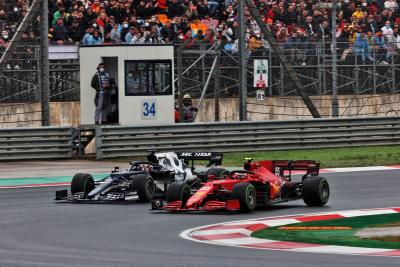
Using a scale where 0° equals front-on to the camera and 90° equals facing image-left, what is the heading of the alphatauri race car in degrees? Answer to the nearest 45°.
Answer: approximately 45°

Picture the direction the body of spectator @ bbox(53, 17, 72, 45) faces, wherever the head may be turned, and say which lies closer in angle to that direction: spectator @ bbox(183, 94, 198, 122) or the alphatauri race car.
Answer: the alphatauri race car

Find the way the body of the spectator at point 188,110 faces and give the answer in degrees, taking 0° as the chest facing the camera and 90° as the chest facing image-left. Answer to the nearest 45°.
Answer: approximately 315°

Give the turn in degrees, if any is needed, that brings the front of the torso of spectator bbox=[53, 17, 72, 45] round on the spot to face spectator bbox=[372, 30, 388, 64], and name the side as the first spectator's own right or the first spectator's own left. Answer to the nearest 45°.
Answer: approximately 90° to the first spectator's own left

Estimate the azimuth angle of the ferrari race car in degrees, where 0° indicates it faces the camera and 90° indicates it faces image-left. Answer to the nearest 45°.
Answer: approximately 45°

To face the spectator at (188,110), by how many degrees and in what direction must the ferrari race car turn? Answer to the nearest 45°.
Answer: approximately 135° to its right

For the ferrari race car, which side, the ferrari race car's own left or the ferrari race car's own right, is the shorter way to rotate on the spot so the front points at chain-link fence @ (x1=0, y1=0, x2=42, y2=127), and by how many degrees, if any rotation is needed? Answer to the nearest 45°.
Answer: approximately 90° to the ferrari race car's own right
